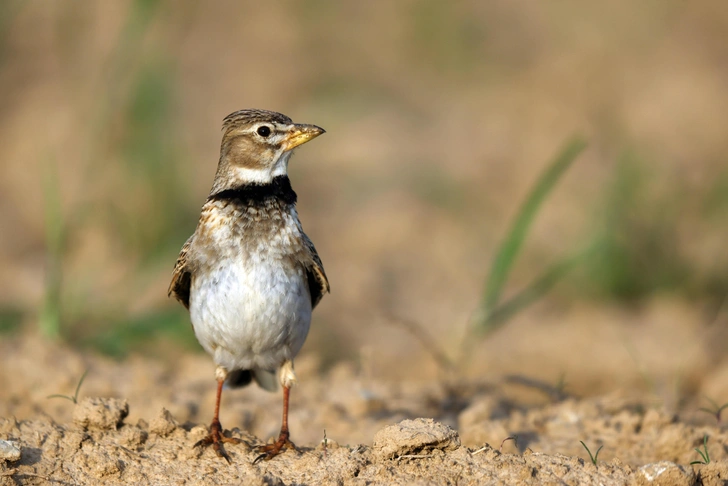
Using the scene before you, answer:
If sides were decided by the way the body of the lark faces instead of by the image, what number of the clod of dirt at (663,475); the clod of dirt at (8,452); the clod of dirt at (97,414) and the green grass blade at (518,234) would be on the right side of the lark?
2

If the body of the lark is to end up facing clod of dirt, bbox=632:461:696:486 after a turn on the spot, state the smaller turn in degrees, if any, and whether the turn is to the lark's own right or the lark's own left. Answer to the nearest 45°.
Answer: approximately 90° to the lark's own left

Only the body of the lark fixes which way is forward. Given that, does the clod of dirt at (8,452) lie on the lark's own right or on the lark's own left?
on the lark's own right

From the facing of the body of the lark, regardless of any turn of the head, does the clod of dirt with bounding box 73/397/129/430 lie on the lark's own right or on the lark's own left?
on the lark's own right

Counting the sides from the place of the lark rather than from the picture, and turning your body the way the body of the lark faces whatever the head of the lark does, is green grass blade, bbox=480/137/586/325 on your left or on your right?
on your left

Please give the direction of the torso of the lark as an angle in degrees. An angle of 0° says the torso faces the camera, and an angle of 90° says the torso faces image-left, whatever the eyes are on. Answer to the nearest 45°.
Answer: approximately 0°
